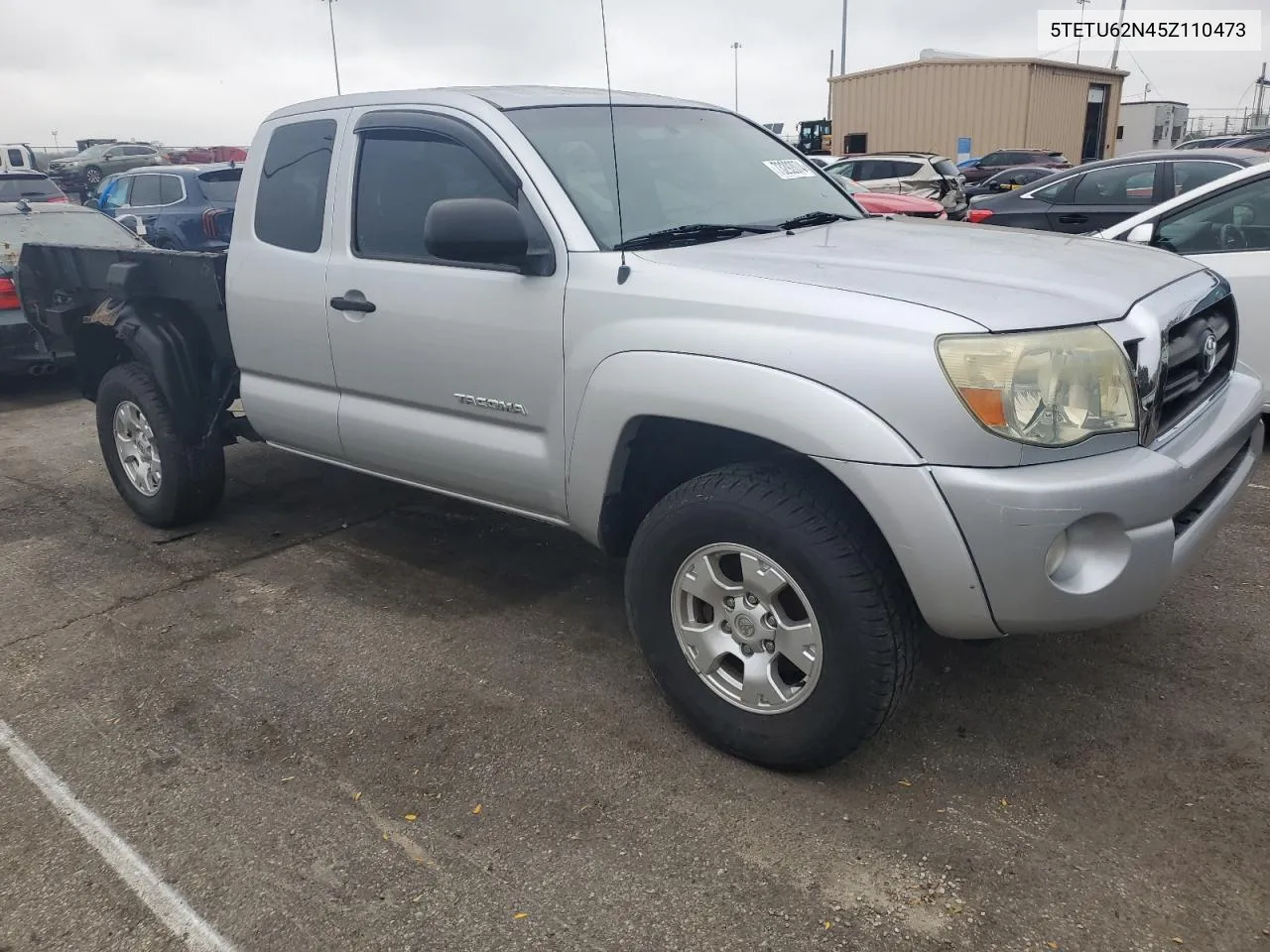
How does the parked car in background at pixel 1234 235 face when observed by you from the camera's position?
facing to the left of the viewer

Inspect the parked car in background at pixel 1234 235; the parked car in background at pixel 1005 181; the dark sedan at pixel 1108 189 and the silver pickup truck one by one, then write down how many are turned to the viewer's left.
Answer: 2

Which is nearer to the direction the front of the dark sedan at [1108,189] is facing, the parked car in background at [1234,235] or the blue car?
the parked car in background

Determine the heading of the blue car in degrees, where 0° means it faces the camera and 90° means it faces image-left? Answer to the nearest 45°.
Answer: approximately 135°

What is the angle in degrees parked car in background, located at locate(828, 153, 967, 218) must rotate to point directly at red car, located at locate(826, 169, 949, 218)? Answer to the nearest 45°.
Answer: approximately 135° to its left

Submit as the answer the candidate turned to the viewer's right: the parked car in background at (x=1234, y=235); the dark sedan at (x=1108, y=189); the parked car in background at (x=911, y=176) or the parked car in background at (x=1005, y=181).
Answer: the dark sedan

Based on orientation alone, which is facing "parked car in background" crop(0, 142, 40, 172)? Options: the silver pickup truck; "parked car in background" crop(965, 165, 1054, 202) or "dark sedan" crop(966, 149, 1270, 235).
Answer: "parked car in background" crop(965, 165, 1054, 202)

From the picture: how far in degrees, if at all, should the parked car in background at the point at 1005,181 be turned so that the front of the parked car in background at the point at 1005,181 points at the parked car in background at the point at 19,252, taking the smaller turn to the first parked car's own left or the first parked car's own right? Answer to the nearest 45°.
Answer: approximately 45° to the first parked car's own left

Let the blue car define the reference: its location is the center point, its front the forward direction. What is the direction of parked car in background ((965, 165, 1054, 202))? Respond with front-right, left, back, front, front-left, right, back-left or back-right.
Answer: back-right

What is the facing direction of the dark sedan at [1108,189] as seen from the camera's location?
facing to the right of the viewer

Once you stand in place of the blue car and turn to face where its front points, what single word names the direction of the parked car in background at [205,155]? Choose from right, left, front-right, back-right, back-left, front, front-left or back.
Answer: front-right

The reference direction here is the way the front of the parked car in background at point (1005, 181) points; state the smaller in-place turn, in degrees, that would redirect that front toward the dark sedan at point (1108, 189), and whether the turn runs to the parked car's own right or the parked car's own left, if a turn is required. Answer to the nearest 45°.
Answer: approximately 90° to the parked car's own left

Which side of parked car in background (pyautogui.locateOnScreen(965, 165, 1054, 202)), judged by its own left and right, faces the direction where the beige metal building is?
right

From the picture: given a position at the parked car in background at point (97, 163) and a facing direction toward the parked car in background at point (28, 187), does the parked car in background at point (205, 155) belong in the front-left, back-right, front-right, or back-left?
back-left

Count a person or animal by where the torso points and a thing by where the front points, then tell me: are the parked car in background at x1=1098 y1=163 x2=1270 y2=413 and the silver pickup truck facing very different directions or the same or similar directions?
very different directions
